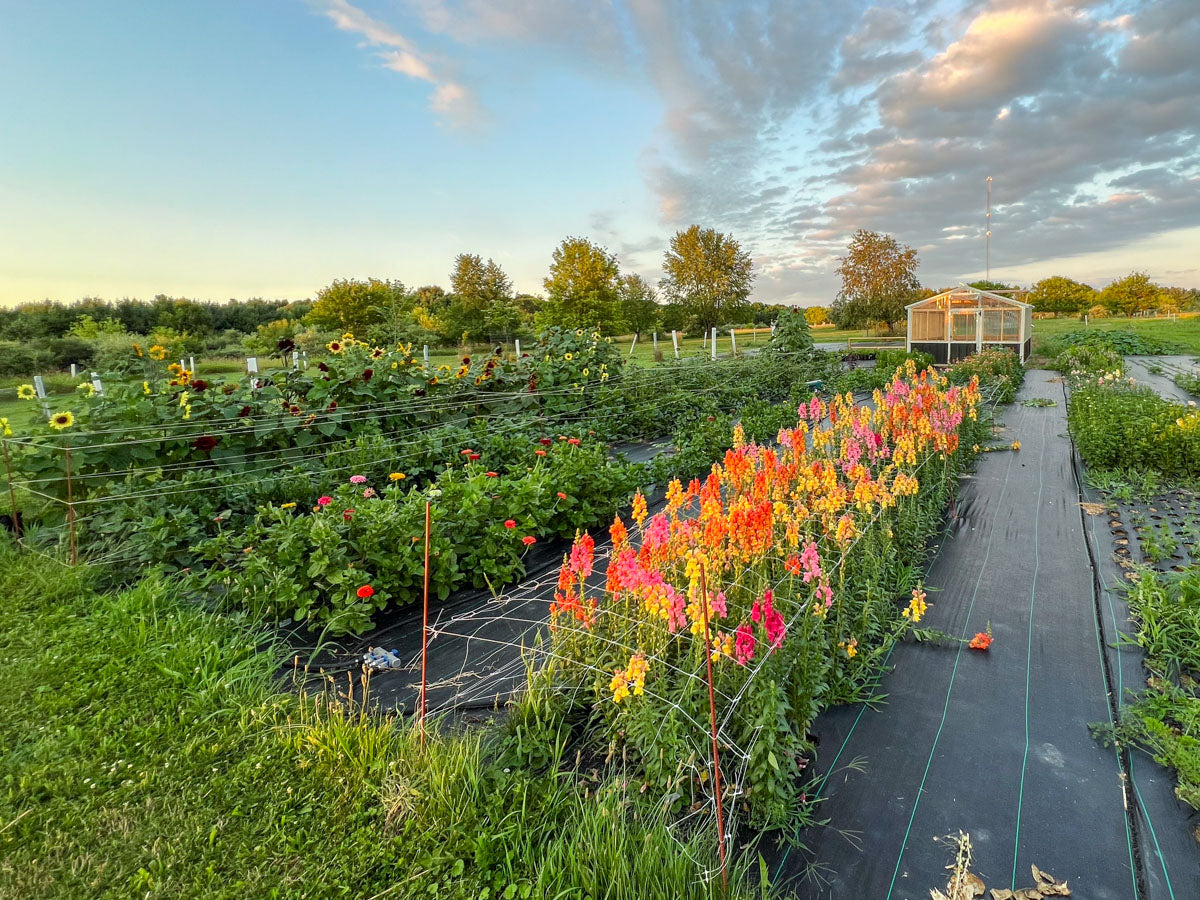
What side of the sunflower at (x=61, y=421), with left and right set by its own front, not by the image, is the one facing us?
front

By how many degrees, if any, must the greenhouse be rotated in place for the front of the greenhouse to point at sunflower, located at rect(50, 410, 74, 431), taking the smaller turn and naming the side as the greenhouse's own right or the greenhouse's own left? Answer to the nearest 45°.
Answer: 0° — it already faces it

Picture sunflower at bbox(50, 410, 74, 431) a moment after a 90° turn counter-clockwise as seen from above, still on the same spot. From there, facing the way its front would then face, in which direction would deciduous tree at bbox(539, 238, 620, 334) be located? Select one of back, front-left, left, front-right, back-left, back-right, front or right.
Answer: front-left

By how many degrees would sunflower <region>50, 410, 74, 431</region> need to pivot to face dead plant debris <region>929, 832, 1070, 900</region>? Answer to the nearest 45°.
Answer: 0° — it already faces it

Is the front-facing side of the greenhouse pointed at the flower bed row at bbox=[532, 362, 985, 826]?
yes

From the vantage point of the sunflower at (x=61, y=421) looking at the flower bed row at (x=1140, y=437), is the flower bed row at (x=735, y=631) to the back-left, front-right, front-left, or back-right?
front-right

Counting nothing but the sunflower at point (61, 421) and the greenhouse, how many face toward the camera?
2

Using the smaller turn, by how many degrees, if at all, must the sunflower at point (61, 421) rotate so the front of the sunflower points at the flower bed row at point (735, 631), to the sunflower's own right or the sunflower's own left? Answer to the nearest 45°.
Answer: approximately 45° to the sunflower's own left

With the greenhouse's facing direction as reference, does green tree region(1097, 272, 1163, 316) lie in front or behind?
behind

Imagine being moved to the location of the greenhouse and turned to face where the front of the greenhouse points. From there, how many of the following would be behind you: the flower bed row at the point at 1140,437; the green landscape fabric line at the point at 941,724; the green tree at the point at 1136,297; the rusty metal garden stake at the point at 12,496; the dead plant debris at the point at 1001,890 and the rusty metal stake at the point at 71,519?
1

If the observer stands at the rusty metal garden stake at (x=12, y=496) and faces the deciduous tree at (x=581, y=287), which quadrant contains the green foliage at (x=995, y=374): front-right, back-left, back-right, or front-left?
front-right

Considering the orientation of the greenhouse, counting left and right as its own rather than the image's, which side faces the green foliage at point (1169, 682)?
front

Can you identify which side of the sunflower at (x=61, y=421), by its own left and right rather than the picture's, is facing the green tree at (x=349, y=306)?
back

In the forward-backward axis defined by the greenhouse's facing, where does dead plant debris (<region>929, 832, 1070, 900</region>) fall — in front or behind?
in front

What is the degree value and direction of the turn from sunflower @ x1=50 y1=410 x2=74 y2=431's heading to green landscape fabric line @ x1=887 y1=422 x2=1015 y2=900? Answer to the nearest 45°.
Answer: approximately 45° to its left

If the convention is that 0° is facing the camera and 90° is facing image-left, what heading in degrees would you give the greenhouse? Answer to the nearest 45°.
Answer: approximately 0°

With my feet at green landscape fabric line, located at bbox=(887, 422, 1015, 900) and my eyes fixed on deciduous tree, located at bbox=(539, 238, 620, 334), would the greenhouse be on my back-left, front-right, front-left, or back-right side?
front-right
